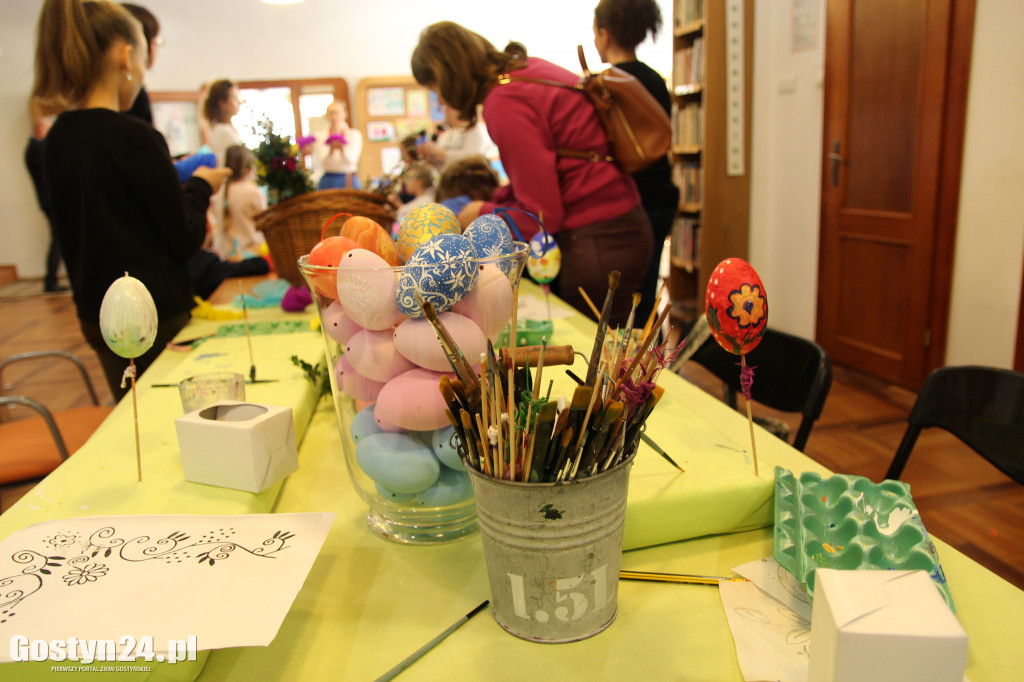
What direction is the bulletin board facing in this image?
toward the camera

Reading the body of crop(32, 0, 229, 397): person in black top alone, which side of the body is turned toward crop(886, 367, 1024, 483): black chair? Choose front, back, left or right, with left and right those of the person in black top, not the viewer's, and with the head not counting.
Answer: right

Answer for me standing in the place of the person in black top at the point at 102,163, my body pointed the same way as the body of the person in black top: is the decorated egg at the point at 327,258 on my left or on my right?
on my right

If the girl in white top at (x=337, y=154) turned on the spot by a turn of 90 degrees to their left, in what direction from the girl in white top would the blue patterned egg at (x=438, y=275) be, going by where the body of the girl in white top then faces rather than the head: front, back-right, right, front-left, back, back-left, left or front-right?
right

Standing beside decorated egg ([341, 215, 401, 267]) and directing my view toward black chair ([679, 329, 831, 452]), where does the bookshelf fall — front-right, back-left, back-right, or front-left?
front-left

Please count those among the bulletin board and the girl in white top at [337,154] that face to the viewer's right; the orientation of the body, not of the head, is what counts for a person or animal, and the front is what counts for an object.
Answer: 0

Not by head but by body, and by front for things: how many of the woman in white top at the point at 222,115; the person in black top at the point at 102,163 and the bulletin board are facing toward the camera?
1

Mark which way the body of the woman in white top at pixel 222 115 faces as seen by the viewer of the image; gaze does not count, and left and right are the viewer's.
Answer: facing to the right of the viewer

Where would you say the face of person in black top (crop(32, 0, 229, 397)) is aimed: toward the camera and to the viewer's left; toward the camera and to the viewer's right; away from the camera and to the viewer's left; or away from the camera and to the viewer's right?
away from the camera and to the viewer's right

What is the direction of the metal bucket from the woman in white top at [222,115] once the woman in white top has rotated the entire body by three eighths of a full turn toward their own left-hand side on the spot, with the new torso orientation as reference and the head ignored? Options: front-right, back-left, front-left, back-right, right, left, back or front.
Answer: back-left

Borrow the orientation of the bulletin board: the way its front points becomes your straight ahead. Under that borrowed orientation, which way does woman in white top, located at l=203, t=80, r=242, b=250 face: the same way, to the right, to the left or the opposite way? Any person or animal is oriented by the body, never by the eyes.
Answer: to the left

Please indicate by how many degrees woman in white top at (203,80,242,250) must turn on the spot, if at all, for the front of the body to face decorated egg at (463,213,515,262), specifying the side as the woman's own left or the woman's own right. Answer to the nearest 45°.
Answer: approximately 90° to the woman's own right

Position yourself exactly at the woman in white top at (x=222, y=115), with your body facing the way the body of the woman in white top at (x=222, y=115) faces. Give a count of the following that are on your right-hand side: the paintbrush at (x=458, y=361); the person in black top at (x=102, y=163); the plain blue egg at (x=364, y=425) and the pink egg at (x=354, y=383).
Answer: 4

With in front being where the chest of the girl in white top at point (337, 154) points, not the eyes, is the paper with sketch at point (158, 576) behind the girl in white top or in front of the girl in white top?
in front

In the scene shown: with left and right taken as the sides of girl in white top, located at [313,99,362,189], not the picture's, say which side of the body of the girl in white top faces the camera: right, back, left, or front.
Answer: front

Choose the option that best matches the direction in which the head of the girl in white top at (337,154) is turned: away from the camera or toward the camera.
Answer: toward the camera
